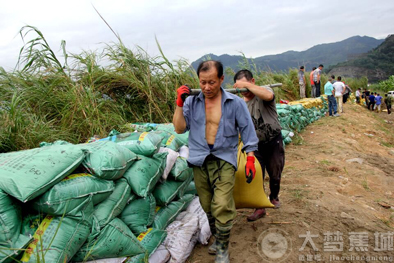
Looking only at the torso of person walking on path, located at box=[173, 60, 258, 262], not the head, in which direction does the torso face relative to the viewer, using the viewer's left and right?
facing the viewer

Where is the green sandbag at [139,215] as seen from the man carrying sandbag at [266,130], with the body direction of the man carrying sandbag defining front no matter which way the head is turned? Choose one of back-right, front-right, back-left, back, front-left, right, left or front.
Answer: front

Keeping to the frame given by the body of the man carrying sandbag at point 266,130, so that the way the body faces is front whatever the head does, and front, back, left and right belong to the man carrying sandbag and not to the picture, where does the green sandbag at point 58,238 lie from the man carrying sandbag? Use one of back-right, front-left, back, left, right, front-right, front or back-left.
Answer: front

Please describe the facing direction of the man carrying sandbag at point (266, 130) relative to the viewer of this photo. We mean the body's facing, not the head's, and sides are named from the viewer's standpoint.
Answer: facing the viewer and to the left of the viewer
